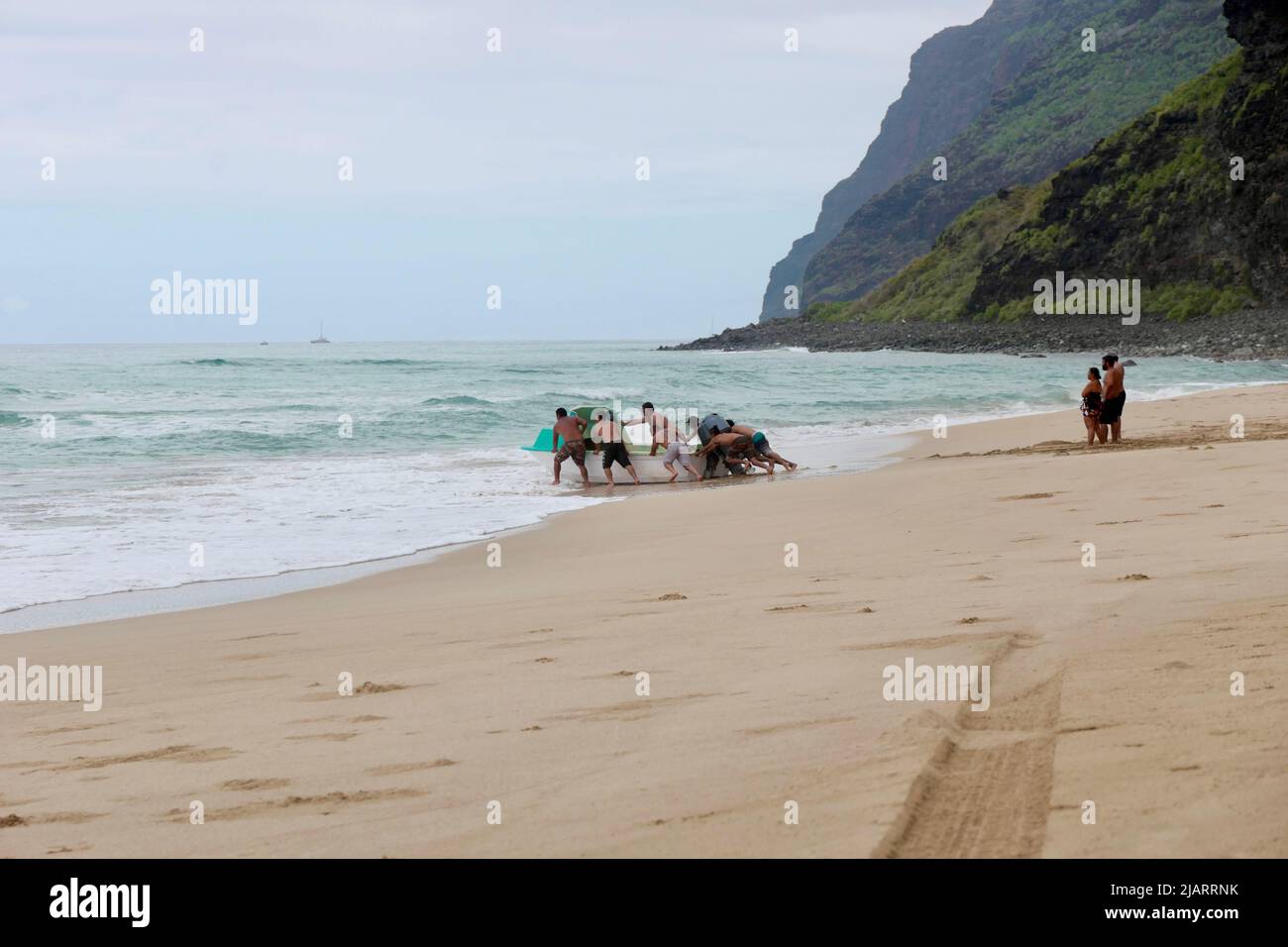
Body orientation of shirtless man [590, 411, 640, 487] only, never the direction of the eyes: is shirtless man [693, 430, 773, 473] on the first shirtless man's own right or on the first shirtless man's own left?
on the first shirtless man's own right

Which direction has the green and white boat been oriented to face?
to the viewer's left

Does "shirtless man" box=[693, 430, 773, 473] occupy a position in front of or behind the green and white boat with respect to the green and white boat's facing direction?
behind

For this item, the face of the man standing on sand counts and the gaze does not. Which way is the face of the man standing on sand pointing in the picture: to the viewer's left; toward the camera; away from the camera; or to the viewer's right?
to the viewer's left

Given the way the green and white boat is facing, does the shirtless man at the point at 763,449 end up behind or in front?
behind

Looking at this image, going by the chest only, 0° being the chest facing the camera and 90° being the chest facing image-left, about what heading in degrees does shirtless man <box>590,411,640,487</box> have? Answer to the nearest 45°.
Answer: approximately 180°

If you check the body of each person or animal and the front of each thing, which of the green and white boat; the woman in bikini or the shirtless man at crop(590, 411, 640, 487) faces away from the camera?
the shirtless man

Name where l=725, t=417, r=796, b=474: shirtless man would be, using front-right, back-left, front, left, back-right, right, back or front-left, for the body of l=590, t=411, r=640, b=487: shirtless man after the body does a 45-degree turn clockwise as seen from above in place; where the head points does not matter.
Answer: front-right

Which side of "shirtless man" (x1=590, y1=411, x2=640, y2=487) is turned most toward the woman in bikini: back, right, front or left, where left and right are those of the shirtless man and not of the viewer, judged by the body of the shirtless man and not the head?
right
